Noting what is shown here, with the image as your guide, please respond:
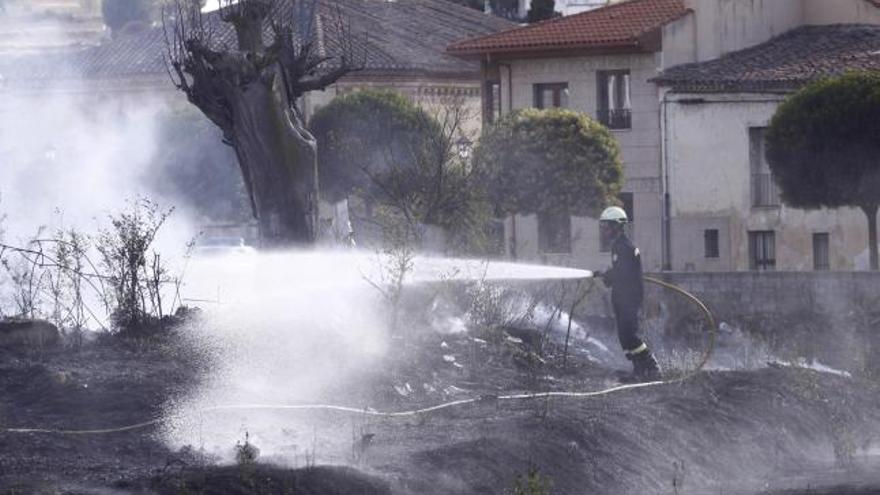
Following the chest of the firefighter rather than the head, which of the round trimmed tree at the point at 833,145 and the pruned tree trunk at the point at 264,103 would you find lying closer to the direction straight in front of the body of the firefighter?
the pruned tree trunk

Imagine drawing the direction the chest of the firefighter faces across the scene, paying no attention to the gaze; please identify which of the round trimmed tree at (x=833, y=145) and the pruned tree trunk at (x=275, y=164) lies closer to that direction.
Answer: the pruned tree trunk

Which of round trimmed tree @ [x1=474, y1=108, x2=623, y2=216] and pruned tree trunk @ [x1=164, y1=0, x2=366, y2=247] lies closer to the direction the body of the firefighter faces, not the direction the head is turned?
the pruned tree trunk

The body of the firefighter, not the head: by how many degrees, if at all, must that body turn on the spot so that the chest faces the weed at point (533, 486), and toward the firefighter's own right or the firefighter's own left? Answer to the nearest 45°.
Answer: approximately 90° to the firefighter's own left

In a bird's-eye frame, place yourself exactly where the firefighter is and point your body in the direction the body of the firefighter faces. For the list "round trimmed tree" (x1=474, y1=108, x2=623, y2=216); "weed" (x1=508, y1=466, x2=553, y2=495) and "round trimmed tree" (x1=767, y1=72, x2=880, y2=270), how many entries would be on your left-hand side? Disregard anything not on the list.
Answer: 1

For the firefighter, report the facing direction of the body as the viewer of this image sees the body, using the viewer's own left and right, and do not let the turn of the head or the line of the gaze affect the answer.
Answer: facing to the left of the viewer

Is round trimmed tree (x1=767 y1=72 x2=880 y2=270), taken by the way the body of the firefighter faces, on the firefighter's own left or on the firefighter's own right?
on the firefighter's own right

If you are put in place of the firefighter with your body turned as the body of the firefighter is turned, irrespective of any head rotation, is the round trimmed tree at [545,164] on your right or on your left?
on your right

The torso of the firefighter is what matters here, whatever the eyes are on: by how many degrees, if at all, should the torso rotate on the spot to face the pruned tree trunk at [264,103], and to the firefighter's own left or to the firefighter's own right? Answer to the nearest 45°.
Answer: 0° — they already face it

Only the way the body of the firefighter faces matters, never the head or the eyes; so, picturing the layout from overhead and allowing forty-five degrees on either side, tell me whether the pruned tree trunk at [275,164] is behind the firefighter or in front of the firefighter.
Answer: in front
